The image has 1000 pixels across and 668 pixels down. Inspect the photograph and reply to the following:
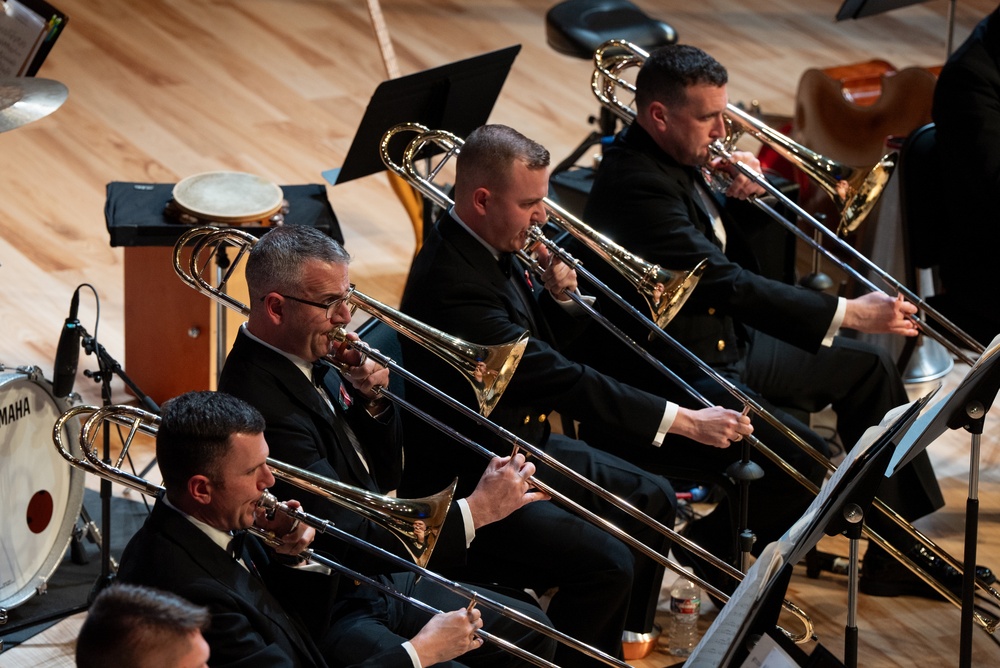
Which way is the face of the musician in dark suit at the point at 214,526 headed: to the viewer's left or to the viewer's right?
to the viewer's right

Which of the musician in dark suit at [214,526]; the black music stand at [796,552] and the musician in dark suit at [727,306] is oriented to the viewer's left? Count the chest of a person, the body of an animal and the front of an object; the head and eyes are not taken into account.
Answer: the black music stand

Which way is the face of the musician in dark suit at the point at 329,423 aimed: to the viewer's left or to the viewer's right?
to the viewer's right

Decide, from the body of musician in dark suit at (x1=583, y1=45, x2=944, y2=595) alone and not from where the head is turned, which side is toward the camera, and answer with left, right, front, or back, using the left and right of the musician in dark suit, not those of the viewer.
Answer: right

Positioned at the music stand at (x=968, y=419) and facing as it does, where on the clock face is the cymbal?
The cymbal is roughly at 12 o'clock from the music stand.

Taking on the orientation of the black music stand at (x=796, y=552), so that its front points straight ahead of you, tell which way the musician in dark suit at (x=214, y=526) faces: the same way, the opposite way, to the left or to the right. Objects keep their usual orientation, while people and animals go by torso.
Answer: the opposite way

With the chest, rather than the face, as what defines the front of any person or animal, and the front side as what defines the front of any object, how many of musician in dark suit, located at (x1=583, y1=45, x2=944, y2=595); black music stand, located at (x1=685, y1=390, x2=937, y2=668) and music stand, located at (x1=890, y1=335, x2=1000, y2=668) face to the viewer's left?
2

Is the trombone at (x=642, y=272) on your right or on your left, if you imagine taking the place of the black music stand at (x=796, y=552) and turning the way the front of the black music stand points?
on your right

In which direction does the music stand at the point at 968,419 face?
to the viewer's left

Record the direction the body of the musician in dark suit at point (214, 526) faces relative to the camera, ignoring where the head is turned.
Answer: to the viewer's right

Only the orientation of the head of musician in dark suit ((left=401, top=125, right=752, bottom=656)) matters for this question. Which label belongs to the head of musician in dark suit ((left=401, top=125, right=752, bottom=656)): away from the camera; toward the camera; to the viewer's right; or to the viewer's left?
to the viewer's right

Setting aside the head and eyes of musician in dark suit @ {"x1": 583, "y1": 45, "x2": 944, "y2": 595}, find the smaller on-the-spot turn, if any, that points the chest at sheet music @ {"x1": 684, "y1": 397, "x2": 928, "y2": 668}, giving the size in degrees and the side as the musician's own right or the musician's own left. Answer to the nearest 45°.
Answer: approximately 90° to the musician's own right
